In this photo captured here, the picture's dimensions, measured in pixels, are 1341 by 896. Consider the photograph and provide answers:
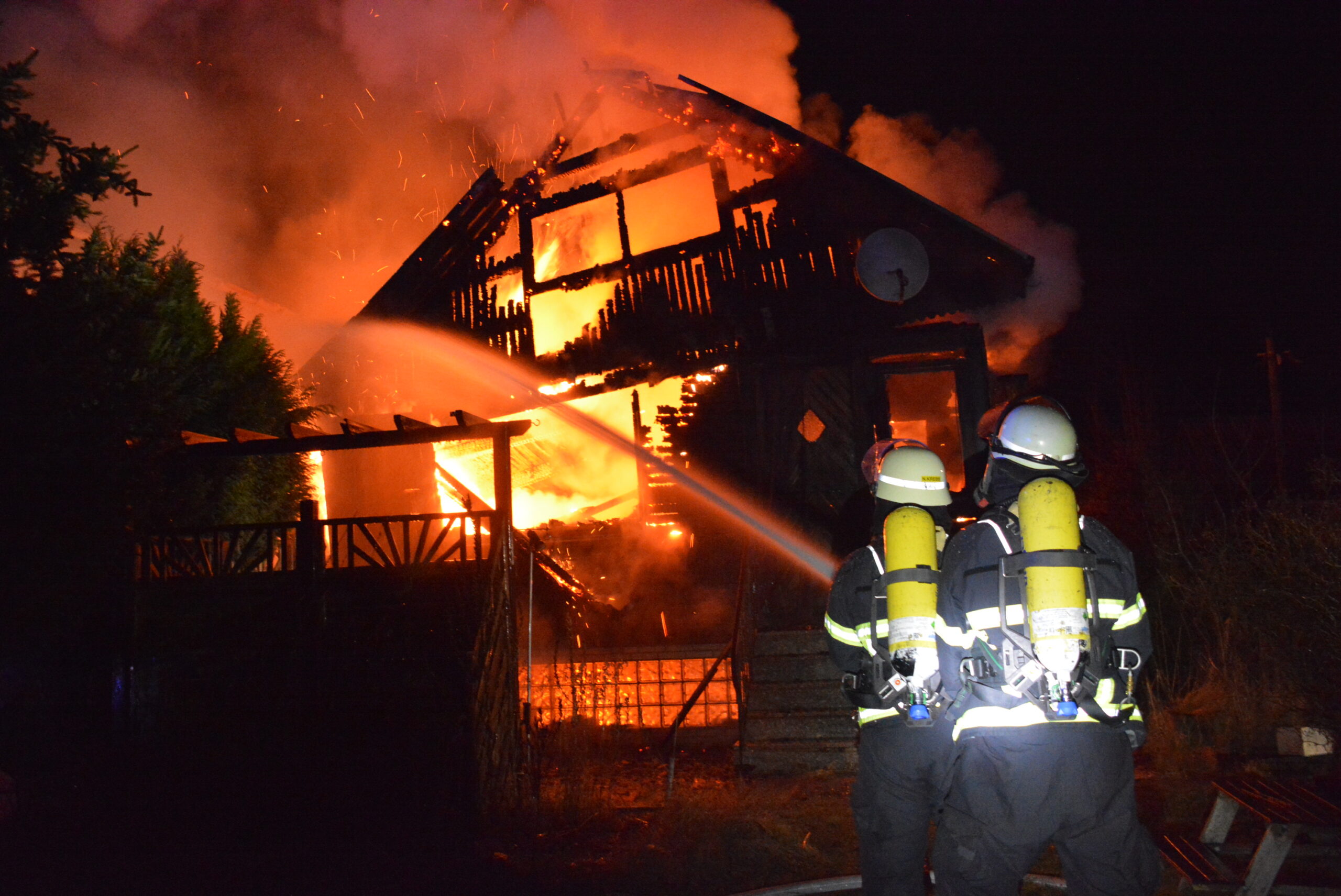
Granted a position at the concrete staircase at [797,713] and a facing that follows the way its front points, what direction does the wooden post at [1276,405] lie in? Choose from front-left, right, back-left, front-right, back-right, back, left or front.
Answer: back-left

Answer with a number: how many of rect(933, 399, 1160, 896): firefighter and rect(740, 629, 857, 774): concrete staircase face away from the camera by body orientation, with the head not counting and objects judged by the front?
1

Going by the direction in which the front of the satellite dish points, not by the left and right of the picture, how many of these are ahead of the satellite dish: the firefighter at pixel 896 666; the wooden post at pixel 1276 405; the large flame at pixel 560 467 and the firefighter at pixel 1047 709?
2

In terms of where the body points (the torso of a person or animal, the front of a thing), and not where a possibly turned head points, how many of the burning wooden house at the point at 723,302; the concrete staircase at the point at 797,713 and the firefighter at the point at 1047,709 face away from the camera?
1

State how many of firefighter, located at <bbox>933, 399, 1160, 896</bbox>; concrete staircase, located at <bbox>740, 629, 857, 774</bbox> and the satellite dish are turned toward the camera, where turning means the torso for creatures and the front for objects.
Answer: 2

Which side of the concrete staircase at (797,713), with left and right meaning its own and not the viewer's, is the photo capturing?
front

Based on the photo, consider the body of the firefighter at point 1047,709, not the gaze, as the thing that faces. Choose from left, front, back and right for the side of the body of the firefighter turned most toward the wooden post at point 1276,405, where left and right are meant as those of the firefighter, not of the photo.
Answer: front

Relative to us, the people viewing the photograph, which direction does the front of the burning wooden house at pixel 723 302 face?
facing the viewer and to the left of the viewer

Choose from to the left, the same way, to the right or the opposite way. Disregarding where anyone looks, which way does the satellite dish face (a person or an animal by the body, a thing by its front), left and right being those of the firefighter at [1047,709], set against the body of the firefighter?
the opposite way

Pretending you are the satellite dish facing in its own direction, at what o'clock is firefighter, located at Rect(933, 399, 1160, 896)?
The firefighter is roughly at 12 o'clock from the satellite dish.

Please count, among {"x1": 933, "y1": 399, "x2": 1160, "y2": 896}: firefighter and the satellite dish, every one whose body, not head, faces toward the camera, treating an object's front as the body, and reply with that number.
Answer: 1

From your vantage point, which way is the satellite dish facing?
toward the camera

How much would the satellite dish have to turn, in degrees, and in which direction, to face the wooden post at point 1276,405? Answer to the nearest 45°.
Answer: approximately 135° to its left

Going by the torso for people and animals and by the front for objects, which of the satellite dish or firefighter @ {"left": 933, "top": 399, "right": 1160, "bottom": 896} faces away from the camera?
the firefighter

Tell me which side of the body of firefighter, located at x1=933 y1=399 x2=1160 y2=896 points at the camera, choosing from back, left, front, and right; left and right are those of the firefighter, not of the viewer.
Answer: back
